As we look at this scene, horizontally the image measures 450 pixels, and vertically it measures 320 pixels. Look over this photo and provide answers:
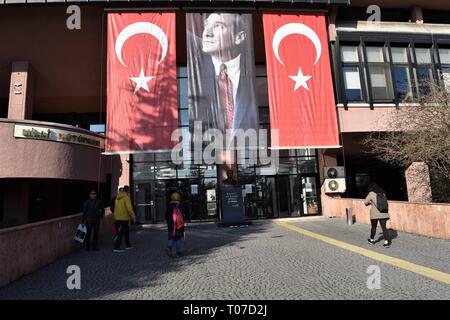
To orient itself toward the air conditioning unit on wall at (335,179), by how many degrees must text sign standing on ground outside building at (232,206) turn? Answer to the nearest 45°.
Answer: approximately 135° to its left

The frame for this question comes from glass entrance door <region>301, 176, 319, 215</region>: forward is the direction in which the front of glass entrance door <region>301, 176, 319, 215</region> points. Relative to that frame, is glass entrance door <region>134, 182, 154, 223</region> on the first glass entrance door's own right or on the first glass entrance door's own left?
on the first glass entrance door's own right

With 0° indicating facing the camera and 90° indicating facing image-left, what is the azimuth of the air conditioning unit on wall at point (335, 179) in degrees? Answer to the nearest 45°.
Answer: approximately 0°

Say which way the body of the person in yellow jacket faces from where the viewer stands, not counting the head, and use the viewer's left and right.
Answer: facing away from the viewer and to the right of the viewer

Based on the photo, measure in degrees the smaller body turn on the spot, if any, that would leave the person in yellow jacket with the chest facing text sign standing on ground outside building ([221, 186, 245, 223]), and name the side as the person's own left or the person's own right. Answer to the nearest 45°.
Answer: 0° — they already face it

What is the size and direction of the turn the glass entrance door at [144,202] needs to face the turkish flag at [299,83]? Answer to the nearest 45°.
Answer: approximately 45° to its left

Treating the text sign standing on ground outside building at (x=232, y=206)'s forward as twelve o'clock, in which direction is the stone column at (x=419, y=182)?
The stone column is roughly at 9 o'clock from the text sign standing on ground outside building.

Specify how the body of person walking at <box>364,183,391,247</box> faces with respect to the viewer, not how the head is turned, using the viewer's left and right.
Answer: facing away from the viewer and to the left of the viewer
